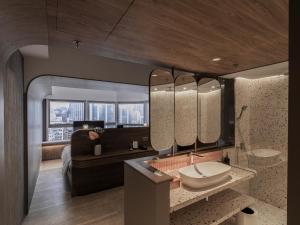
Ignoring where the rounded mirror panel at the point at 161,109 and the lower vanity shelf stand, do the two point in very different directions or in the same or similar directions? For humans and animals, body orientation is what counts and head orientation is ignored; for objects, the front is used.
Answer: same or similar directions

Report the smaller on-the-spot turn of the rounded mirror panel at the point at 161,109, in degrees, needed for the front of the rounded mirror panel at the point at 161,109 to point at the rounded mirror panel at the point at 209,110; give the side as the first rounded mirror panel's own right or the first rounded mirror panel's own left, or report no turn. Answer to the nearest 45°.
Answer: approximately 90° to the first rounded mirror panel's own left

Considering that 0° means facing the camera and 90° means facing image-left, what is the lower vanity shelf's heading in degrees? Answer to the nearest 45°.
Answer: approximately 315°

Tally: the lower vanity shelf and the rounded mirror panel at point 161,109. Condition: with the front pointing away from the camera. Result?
0

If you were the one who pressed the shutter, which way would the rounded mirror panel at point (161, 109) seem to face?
facing the viewer and to the right of the viewer
